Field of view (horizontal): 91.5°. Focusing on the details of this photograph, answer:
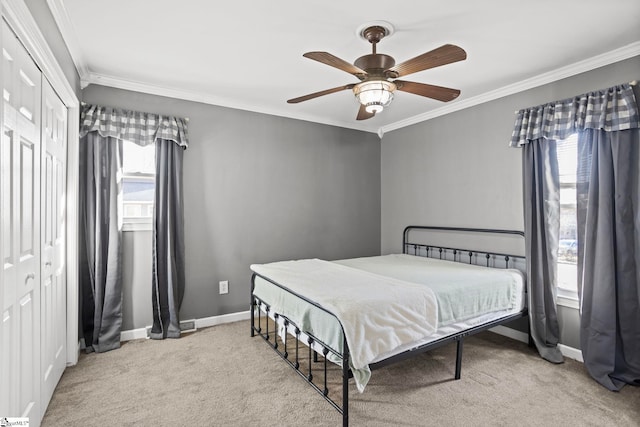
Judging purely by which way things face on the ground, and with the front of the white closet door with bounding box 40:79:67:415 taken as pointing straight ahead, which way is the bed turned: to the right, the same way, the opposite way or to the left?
the opposite way

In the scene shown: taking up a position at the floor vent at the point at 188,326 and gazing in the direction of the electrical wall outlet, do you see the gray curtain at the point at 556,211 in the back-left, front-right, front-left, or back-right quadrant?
front-right

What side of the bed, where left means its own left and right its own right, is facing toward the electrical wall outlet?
right

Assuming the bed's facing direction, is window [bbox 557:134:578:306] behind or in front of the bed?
behind

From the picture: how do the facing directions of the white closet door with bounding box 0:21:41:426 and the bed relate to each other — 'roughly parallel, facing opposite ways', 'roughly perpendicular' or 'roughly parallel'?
roughly parallel, facing opposite ways

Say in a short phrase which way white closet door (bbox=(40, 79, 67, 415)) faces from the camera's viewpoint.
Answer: facing to the right of the viewer

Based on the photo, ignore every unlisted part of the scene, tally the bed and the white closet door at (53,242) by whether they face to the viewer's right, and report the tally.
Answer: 1

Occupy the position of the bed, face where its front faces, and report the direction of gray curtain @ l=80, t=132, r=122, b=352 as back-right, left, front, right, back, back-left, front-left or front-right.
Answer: front-right

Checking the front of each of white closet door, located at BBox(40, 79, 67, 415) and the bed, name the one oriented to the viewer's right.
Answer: the white closet door

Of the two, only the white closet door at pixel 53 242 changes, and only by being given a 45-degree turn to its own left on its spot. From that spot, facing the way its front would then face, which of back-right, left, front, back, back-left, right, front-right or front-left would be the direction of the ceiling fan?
right

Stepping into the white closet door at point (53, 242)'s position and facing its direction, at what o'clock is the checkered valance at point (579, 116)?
The checkered valance is roughly at 1 o'clock from the white closet door.

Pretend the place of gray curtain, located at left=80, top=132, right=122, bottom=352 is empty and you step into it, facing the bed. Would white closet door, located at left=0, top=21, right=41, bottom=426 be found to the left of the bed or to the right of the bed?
right

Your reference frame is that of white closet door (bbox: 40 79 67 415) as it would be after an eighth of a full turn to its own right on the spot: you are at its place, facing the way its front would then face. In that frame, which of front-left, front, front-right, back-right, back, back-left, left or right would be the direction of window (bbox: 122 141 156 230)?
left

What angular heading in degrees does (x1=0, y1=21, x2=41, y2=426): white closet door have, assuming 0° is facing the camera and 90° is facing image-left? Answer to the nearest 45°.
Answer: approximately 270°

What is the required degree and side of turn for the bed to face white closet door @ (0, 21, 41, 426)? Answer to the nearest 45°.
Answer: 0° — it already faces it

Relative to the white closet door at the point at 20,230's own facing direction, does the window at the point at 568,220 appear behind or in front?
in front
